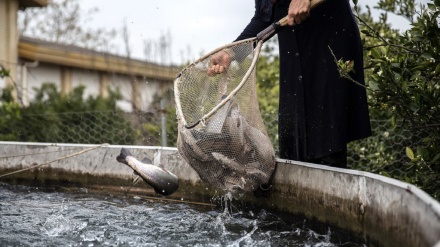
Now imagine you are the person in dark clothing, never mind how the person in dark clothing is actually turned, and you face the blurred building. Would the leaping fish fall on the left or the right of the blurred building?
left

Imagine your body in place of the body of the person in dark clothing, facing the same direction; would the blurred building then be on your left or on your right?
on your right

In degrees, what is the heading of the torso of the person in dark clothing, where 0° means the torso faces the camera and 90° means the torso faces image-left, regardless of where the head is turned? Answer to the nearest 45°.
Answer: approximately 45°
